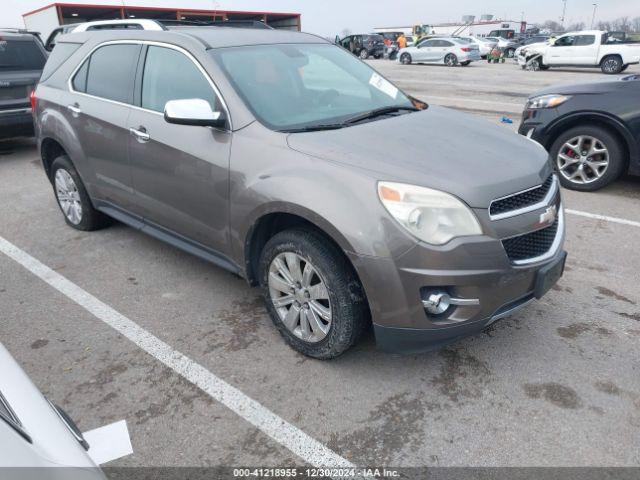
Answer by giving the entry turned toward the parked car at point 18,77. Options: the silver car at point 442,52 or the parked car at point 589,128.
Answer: the parked car at point 589,128

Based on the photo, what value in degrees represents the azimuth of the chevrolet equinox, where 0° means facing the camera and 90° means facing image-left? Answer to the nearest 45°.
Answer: approximately 315°

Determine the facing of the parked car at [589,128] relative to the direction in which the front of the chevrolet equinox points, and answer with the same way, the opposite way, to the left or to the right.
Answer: the opposite way

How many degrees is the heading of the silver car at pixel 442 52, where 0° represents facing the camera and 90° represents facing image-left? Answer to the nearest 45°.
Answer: approximately 135°

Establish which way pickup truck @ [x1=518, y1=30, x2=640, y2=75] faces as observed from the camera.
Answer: facing to the left of the viewer

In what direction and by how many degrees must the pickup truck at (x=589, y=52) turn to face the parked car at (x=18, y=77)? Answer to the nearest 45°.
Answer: approximately 90° to its left

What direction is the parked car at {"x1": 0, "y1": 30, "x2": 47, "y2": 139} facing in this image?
away from the camera

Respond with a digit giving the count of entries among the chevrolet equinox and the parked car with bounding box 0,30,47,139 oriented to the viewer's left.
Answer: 0

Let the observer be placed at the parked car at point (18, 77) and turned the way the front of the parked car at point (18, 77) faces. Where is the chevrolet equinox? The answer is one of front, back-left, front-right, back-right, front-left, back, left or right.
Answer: back

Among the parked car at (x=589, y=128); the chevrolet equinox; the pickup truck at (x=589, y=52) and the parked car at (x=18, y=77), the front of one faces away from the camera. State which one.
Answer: the parked car at (x=18, y=77)

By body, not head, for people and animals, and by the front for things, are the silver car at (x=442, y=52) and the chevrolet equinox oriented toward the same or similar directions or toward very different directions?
very different directions

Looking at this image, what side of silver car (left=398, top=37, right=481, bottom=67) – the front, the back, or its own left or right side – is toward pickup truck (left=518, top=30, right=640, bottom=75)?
back

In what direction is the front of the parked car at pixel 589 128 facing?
to the viewer's left

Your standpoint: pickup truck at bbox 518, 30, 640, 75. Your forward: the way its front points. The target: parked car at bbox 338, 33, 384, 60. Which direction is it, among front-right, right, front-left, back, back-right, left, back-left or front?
front-right

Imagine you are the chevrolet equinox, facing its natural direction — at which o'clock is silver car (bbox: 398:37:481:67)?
The silver car is roughly at 8 o'clock from the chevrolet equinox.

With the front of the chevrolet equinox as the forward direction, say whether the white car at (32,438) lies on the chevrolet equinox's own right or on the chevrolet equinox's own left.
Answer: on the chevrolet equinox's own right
